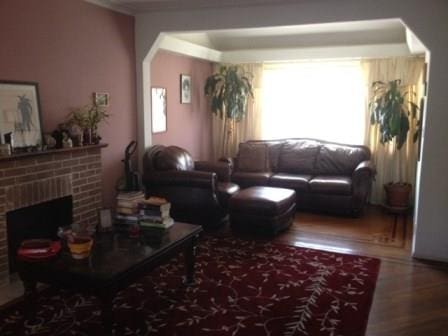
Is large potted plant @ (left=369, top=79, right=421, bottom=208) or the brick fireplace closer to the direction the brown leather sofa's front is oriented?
the brick fireplace

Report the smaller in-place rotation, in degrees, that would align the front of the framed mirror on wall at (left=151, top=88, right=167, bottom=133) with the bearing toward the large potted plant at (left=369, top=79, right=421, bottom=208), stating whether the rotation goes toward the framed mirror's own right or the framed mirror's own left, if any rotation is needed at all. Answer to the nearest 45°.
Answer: approximately 45° to the framed mirror's own left

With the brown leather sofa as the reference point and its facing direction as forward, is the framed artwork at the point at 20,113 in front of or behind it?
in front

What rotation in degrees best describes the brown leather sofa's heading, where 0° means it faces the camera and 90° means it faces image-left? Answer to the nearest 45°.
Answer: approximately 0°

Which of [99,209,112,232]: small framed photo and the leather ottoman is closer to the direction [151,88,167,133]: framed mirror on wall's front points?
the leather ottoman

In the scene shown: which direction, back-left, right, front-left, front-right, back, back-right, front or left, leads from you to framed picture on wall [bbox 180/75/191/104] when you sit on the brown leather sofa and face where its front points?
right

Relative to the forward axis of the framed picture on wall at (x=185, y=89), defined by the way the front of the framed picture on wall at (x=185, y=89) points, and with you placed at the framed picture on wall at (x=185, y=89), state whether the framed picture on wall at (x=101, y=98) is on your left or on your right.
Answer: on your right

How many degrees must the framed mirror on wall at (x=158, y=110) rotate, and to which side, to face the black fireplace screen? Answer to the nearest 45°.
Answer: approximately 90° to its right
